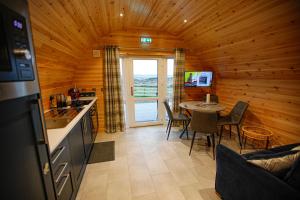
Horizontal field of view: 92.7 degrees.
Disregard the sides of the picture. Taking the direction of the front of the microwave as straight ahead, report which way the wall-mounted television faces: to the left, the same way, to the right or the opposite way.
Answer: to the right

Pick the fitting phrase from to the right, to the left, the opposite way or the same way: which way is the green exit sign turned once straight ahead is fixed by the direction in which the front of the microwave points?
to the right

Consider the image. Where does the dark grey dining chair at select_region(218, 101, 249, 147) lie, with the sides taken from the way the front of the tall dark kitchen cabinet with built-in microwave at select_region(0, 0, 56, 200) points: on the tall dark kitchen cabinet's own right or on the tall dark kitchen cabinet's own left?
on the tall dark kitchen cabinet's own left

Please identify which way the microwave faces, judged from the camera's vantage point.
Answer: facing the viewer and to the right of the viewer

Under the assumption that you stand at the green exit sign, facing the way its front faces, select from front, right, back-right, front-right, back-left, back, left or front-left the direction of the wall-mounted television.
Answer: left

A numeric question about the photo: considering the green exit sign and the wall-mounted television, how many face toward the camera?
2

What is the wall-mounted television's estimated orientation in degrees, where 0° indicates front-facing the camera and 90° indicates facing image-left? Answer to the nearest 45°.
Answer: approximately 0°

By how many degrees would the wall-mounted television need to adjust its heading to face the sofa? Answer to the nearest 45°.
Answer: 0° — it already faces it

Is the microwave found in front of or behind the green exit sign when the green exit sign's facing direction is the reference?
in front

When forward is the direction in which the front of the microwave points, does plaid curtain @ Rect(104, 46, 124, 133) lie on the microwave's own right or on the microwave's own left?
on the microwave's own left

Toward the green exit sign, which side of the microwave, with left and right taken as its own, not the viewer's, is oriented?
left

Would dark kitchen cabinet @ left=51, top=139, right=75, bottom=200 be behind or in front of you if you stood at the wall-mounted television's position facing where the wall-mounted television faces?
in front

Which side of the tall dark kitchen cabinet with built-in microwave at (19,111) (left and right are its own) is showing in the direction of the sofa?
front

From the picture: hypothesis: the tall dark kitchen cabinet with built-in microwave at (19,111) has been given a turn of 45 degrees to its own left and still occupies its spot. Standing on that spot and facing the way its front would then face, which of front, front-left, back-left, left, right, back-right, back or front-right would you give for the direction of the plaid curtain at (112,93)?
front-left

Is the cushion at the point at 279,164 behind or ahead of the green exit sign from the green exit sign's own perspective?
ahead
